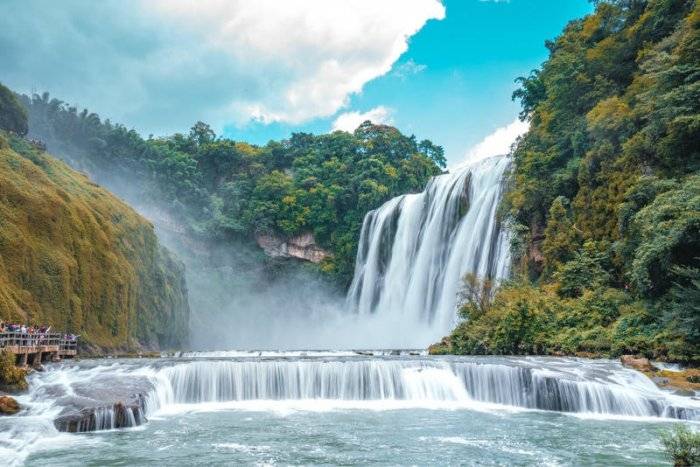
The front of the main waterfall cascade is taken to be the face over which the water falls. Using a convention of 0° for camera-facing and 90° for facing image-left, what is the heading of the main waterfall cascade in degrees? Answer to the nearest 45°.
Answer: approximately 45°

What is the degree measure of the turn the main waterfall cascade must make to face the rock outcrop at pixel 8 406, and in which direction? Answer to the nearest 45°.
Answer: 0° — it already faces it

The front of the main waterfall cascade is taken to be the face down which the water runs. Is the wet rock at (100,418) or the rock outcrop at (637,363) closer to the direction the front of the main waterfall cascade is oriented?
the wet rock

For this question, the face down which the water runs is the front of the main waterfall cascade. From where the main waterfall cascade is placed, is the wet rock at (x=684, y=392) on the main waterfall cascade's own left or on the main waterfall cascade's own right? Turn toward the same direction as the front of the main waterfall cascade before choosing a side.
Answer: on the main waterfall cascade's own left

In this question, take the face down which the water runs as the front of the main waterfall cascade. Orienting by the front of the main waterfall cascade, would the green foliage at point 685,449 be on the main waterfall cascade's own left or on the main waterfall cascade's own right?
on the main waterfall cascade's own left

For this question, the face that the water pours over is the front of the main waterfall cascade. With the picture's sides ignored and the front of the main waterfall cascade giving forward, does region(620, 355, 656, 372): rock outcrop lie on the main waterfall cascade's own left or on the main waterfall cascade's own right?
on the main waterfall cascade's own left
